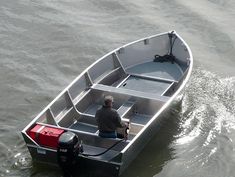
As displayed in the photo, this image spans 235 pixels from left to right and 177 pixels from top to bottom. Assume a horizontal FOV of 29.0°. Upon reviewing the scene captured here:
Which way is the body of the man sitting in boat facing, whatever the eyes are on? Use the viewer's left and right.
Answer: facing away from the viewer and to the right of the viewer

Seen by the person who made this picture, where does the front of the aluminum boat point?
facing away from the viewer and to the right of the viewer

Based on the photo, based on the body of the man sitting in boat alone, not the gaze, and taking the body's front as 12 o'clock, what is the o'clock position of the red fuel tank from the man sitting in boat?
The red fuel tank is roughly at 7 o'clock from the man sitting in boat.
